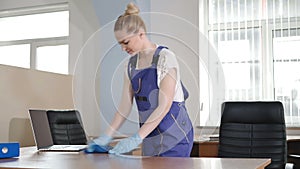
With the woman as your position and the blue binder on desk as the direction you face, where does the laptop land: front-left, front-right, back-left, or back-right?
front-right

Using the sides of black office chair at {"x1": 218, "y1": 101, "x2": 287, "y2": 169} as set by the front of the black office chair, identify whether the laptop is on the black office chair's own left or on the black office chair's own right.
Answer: on the black office chair's own right

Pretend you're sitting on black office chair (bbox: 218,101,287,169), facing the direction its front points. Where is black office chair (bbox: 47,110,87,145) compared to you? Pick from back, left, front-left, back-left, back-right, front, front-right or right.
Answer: right

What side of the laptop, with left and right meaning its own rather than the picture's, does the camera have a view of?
right

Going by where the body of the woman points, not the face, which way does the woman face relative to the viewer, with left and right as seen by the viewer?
facing the viewer and to the left of the viewer

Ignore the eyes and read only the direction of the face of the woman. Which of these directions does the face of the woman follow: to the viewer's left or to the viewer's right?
to the viewer's left

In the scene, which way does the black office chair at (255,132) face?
toward the camera

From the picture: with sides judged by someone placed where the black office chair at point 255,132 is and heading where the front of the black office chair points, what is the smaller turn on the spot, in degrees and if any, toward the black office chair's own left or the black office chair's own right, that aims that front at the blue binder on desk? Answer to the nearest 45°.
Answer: approximately 45° to the black office chair's own right

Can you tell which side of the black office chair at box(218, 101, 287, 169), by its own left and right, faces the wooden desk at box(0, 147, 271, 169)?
front
